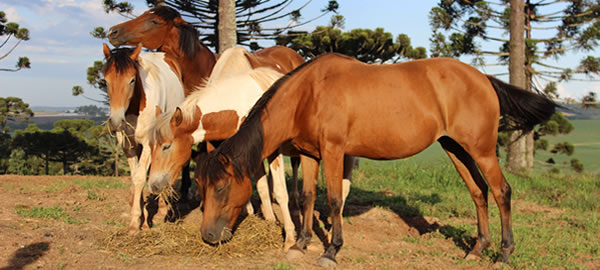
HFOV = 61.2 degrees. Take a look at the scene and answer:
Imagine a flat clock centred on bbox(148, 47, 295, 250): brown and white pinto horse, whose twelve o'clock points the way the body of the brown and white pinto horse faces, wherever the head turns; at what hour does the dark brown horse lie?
The dark brown horse is roughly at 4 o'clock from the brown and white pinto horse.

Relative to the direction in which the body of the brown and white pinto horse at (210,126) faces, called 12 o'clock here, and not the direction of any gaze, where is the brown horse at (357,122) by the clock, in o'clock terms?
The brown horse is roughly at 8 o'clock from the brown and white pinto horse.

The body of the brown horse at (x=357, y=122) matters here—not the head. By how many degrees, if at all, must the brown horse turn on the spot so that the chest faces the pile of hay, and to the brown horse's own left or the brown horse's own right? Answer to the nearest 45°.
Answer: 0° — it already faces it

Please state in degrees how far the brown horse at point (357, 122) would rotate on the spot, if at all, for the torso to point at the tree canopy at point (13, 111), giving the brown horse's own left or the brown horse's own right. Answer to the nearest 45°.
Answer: approximately 45° to the brown horse's own right

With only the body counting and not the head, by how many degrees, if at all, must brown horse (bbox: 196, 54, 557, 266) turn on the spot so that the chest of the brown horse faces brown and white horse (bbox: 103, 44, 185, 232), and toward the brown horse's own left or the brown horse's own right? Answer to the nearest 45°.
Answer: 0° — it already faces it

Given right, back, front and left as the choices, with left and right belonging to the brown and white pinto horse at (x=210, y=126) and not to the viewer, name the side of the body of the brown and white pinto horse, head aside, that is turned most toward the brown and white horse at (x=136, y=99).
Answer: right

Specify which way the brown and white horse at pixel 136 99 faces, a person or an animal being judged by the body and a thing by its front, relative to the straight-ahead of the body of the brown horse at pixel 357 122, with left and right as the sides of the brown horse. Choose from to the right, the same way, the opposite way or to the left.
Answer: to the left

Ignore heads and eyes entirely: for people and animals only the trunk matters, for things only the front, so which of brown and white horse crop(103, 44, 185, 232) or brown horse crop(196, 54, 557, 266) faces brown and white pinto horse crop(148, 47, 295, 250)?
the brown horse

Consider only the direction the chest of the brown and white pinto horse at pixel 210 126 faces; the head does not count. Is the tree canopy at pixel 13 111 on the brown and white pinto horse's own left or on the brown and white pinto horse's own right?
on the brown and white pinto horse's own right

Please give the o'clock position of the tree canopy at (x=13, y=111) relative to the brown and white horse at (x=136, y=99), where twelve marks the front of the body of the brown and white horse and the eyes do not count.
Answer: The tree canopy is roughly at 4 o'clock from the brown and white horse.

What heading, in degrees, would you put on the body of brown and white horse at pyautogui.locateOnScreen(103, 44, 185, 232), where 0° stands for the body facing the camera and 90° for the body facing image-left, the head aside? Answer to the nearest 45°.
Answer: approximately 45°

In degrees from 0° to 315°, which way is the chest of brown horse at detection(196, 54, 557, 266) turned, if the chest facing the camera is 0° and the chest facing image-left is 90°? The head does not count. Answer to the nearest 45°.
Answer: approximately 90°

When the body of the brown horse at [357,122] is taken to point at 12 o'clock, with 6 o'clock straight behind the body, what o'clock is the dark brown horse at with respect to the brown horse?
The dark brown horse is roughly at 1 o'clock from the brown horse.

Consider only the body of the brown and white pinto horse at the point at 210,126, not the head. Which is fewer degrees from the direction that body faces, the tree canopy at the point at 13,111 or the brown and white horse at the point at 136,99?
the brown and white horse
